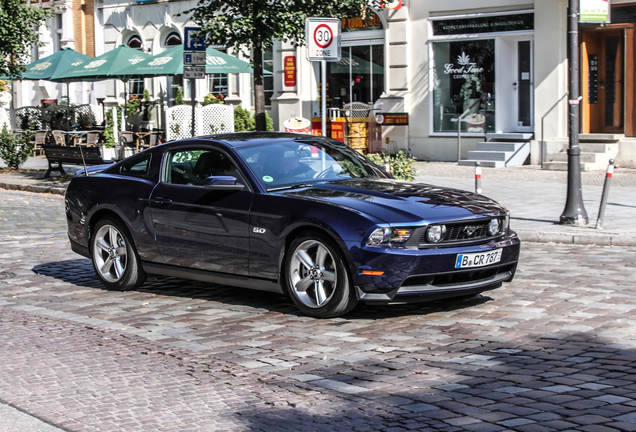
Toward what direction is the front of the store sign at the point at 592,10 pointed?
toward the camera

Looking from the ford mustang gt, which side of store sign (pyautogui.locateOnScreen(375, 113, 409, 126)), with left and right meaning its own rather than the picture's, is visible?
front

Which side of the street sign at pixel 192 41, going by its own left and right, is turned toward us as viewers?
front

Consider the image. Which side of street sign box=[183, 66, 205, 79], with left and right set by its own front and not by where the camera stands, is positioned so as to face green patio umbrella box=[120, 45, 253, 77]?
back

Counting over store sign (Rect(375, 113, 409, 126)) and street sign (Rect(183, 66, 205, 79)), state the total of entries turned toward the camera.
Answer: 2

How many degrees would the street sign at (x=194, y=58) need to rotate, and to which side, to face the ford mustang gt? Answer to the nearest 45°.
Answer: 0° — it already faces it

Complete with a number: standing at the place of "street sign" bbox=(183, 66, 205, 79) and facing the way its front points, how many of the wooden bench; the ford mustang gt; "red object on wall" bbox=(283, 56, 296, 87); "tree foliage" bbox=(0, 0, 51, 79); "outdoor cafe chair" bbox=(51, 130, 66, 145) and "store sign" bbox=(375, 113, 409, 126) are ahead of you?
1

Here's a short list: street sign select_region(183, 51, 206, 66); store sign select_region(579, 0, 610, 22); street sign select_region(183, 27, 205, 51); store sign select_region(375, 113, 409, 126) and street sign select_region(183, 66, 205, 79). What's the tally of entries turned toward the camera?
5

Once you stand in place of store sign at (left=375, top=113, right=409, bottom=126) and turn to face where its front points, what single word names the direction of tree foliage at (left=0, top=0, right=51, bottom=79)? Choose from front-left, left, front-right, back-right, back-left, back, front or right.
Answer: right
